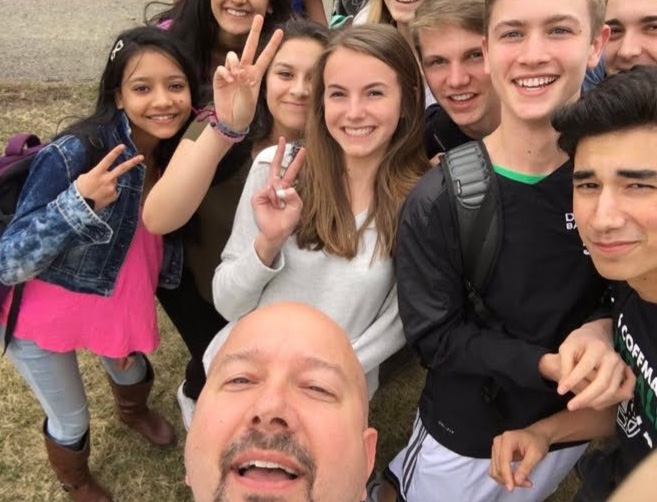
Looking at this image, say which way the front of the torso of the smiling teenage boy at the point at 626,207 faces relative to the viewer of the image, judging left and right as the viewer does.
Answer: facing the viewer and to the left of the viewer

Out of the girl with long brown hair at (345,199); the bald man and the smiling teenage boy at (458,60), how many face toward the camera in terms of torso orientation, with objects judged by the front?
3

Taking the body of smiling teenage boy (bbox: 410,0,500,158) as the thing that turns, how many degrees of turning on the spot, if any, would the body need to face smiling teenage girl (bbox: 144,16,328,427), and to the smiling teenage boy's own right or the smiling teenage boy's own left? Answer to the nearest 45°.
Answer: approximately 90° to the smiling teenage boy's own right

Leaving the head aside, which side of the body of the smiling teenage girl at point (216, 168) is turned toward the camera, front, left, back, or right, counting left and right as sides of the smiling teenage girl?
front

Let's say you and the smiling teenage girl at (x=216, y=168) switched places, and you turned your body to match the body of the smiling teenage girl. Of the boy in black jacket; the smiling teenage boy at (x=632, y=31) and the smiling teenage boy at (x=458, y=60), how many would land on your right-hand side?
0

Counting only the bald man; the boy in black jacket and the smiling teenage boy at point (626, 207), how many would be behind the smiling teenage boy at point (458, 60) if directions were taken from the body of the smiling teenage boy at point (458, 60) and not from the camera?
0

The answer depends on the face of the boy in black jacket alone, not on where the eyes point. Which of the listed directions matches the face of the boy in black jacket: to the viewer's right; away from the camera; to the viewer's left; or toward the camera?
toward the camera

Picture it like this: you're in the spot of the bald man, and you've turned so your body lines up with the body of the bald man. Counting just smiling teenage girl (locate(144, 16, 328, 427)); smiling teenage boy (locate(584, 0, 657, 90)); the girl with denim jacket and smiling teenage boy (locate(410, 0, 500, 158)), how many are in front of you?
0

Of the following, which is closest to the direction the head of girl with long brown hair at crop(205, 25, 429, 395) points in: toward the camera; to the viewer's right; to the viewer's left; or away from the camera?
toward the camera

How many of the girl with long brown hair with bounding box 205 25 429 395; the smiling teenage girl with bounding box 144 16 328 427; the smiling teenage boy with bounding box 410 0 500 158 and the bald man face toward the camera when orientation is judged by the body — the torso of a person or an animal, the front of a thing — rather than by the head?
4

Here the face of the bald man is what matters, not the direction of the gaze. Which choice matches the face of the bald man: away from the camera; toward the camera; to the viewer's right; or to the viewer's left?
toward the camera

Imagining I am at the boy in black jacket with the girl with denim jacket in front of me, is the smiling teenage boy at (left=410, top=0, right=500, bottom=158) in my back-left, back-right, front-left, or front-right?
front-right

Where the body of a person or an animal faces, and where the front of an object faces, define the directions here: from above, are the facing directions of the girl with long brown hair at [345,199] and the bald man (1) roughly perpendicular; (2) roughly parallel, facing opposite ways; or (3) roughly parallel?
roughly parallel

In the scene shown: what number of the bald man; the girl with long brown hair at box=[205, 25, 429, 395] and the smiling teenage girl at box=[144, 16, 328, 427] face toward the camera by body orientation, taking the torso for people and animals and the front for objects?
3

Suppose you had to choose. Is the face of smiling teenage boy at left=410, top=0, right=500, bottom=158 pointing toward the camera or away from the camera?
toward the camera

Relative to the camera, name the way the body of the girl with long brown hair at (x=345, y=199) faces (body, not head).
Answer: toward the camera

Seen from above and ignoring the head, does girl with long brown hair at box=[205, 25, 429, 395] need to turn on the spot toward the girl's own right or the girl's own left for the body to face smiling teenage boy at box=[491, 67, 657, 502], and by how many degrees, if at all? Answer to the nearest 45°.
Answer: approximately 45° to the girl's own left

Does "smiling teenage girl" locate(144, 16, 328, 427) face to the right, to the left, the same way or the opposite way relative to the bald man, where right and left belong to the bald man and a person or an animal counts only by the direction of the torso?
the same way

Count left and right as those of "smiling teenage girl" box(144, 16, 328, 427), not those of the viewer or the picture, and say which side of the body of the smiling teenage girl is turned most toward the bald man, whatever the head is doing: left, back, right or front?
front
